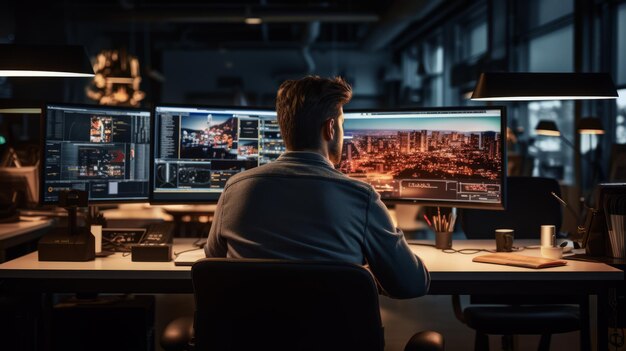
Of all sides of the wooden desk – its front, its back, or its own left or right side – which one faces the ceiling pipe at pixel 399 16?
back

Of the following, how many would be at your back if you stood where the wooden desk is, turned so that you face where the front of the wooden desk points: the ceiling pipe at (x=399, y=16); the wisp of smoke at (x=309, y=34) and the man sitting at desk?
2

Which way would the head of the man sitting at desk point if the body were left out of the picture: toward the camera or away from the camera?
away from the camera

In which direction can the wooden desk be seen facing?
toward the camera
